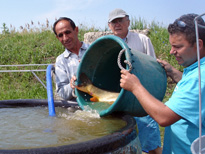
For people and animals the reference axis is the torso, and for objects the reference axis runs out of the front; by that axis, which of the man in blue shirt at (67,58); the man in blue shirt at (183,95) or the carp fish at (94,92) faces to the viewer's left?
the man in blue shirt at (183,95)

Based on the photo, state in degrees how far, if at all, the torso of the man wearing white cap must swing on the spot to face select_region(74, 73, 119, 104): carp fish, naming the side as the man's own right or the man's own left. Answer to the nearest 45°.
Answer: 0° — they already face it

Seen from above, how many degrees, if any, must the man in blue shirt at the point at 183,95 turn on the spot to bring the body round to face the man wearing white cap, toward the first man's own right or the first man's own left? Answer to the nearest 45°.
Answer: approximately 90° to the first man's own right

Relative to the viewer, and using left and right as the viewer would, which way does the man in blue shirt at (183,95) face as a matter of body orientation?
facing to the left of the viewer

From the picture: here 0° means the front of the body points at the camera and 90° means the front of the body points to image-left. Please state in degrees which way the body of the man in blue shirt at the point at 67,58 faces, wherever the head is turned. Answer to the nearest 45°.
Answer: approximately 0°

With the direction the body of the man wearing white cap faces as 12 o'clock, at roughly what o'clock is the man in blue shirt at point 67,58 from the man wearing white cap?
The man in blue shirt is roughly at 1 o'clock from the man wearing white cap.

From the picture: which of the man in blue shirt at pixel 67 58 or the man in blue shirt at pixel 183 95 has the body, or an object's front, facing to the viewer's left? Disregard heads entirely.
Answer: the man in blue shirt at pixel 183 95
